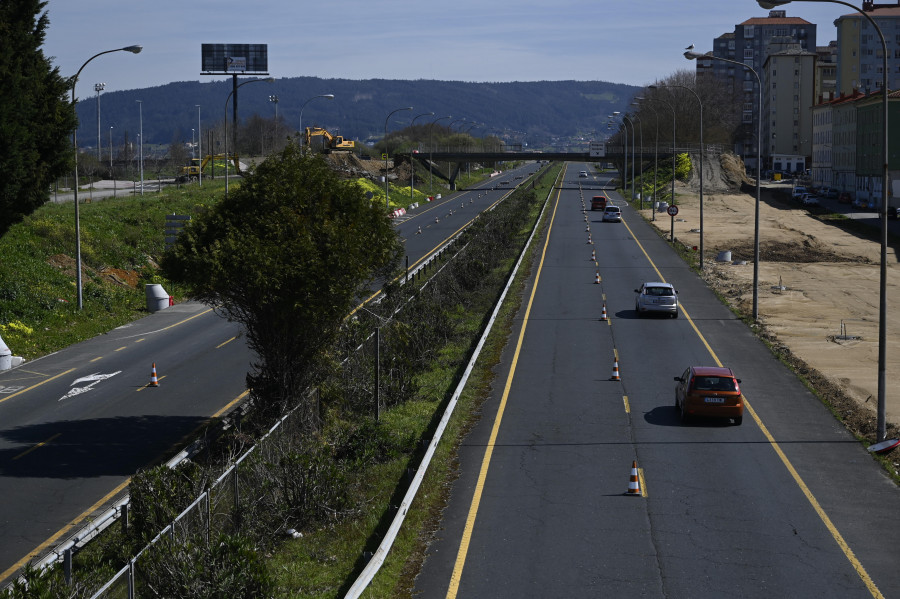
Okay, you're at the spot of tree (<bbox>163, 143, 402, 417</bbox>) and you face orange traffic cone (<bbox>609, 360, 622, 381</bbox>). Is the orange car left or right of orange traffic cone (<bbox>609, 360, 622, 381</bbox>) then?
right

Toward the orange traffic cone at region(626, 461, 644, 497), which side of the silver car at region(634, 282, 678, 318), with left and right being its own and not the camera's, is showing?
back

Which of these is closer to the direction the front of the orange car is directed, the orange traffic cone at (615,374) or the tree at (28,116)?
the orange traffic cone

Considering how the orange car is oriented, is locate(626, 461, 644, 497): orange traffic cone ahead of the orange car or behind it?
behind

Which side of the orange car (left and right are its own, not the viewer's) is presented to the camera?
back

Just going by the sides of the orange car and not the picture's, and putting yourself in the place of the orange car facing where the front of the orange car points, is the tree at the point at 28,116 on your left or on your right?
on your left

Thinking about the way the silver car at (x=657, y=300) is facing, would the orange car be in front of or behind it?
behind

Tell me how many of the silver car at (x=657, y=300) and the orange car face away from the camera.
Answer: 2

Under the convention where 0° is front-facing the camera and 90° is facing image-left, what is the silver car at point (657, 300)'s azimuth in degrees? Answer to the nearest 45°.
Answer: approximately 180°

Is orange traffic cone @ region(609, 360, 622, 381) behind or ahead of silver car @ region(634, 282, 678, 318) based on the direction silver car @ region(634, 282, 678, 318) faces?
behind

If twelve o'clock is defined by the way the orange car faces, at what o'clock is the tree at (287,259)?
The tree is roughly at 8 o'clock from the orange car.
